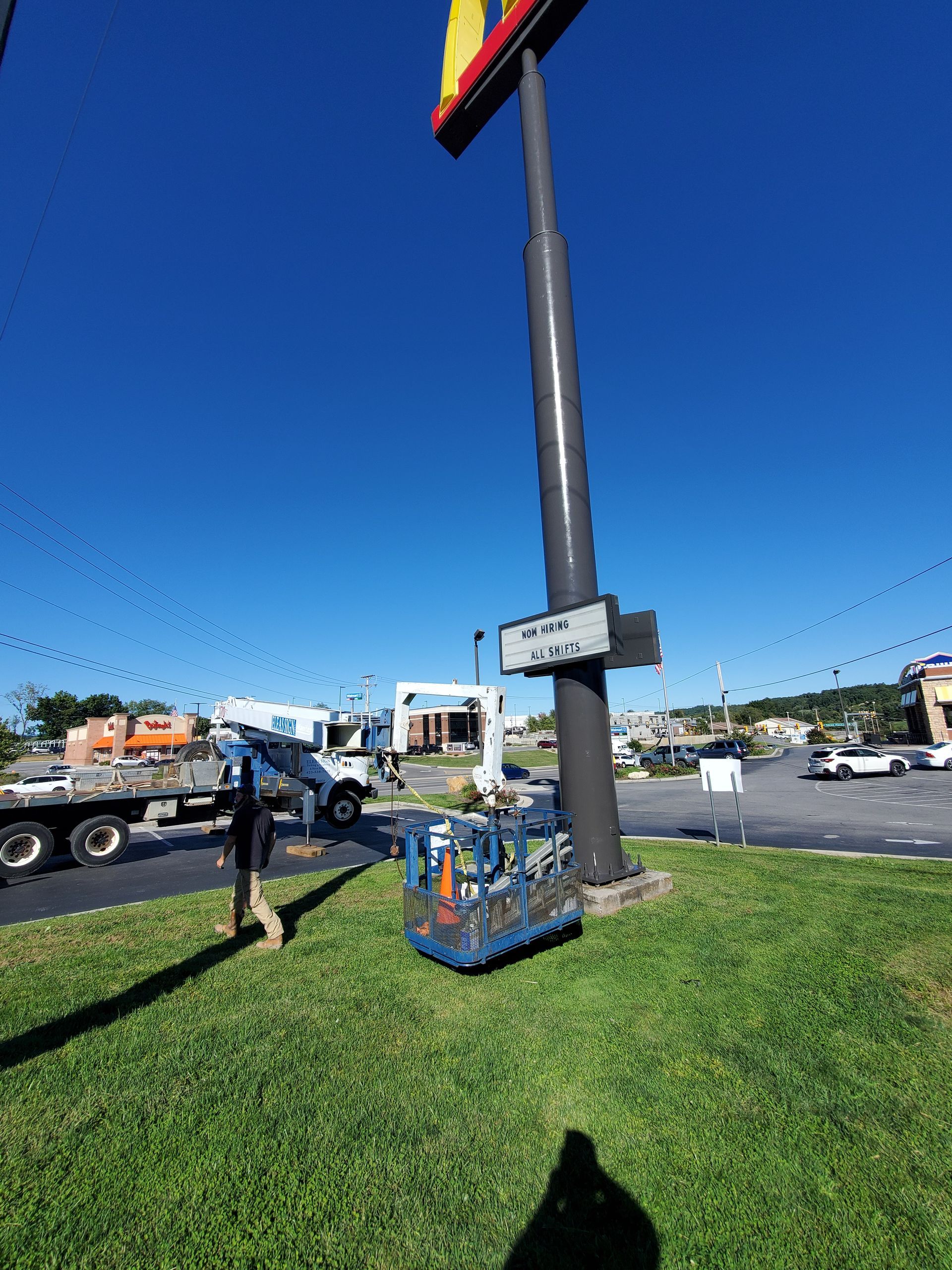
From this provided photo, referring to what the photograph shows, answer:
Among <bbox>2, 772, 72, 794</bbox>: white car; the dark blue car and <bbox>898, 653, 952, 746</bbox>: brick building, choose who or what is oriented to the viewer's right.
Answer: the dark blue car

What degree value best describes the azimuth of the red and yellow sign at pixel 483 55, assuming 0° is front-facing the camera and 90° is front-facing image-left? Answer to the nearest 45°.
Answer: approximately 45°

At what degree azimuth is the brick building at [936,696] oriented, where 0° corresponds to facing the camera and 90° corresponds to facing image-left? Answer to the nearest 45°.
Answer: approximately 45°

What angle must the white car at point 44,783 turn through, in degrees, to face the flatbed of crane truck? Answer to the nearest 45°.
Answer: approximately 90° to its left

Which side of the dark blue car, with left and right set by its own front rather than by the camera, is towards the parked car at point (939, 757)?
front

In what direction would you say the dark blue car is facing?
to the viewer's right

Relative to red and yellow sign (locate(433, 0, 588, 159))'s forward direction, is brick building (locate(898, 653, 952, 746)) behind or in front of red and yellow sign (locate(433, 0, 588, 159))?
behind

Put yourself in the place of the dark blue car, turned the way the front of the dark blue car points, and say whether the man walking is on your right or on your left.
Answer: on your right

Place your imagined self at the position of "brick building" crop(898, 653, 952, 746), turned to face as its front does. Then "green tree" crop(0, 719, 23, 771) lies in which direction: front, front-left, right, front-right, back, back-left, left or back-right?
front

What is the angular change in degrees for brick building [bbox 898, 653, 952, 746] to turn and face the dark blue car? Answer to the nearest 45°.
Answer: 0° — it already faces it

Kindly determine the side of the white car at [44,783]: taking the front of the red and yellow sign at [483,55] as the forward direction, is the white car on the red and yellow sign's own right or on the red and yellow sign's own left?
on the red and yellow sign's own right

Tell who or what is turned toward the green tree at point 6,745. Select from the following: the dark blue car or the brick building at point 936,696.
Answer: the brick building

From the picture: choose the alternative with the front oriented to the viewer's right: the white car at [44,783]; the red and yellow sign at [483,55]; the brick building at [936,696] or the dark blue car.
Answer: the dark blue car

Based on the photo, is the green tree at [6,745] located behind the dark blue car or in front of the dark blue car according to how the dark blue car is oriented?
behind

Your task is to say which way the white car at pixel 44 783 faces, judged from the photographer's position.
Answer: facing to the left of the viewer

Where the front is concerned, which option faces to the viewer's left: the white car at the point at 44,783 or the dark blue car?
the white car
